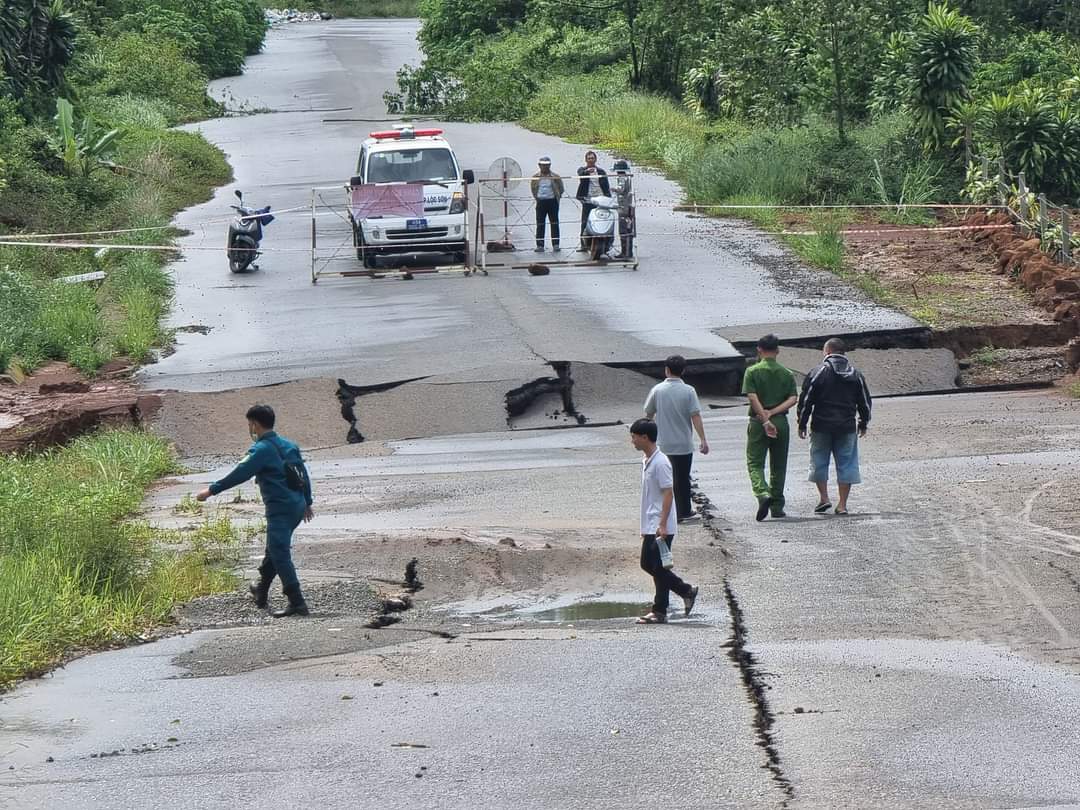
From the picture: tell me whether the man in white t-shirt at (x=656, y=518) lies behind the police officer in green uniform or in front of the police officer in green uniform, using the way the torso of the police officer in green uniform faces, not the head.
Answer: behind

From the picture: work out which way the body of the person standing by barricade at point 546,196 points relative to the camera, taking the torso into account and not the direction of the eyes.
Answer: toward the camera

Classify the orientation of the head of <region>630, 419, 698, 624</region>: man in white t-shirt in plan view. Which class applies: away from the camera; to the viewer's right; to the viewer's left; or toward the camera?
to the viewer's left

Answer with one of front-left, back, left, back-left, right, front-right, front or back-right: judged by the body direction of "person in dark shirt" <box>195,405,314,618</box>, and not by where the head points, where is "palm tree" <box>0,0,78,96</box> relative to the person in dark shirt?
front-right

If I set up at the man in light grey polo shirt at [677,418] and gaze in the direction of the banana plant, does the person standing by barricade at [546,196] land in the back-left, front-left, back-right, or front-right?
front-right

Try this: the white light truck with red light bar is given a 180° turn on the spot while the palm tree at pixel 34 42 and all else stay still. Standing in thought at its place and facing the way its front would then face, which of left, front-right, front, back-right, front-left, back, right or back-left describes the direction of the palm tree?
front-left

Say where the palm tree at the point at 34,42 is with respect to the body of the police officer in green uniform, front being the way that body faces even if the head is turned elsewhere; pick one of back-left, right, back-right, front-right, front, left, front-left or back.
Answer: front-left

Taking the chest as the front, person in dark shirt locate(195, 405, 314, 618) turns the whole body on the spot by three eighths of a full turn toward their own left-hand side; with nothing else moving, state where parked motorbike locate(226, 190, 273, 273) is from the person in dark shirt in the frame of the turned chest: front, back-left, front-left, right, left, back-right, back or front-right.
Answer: back

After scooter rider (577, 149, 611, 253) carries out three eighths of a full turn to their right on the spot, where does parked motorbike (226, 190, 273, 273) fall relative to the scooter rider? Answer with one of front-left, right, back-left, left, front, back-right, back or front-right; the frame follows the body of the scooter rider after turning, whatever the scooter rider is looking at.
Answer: front-left

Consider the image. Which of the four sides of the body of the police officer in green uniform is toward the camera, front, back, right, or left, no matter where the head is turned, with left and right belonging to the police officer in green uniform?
back

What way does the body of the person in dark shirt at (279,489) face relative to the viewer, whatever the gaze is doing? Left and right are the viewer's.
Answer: facing away from the viewer and to the left of the viewer

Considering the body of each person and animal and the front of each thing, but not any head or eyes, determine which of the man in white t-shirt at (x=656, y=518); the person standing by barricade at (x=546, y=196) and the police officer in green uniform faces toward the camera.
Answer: the person standing by barricade

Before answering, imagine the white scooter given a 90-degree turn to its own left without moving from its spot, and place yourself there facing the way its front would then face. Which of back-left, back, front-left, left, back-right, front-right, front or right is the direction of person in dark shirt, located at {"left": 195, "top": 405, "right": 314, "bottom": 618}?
right

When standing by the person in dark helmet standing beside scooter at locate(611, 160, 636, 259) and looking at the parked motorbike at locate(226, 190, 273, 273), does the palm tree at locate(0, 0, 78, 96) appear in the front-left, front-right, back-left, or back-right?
front-right

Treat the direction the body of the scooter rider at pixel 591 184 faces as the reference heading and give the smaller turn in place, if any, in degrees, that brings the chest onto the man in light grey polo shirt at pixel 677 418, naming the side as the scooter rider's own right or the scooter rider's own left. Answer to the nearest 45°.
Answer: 0° — they already face them

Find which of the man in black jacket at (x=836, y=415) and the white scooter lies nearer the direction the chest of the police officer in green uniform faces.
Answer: the white scooter
